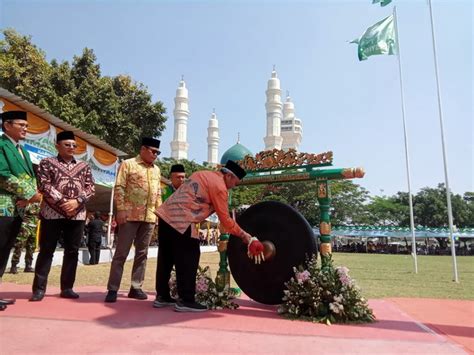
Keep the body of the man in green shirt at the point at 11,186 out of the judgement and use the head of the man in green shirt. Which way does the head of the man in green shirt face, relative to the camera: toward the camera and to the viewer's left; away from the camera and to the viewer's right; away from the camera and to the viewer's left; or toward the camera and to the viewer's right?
toward the camera and to the viewer's right

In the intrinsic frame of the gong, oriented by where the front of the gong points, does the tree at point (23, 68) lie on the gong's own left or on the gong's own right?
on the gong's own right

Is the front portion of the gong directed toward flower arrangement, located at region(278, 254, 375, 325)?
no

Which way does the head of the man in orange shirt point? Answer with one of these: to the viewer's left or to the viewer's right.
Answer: to the viewer's right

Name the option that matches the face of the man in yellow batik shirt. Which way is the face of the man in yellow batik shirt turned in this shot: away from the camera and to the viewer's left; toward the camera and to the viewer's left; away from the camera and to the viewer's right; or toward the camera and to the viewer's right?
toward the camera and to the viewer's right

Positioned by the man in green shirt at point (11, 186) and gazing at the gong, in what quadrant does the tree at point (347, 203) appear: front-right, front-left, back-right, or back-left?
front-left

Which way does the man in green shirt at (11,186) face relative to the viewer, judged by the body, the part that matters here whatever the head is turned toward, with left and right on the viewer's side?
facing the viewer and to the right of the viewer

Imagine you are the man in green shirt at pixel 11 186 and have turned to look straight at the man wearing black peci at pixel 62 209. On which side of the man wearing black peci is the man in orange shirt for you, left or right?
right

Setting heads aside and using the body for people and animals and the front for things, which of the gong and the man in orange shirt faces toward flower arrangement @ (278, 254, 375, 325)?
the man in orange shirt

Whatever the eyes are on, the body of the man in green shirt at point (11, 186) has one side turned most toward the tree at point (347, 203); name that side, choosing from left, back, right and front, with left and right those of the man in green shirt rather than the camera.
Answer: left

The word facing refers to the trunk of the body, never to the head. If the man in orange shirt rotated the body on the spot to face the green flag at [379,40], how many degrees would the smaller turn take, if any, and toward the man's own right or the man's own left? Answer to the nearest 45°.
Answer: approximately 45° to the man's own left

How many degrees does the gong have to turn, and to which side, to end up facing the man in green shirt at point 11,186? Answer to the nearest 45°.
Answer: approximately 45° to its right

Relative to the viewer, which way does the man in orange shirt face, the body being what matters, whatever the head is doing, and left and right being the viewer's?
facing to the right of the viewer
